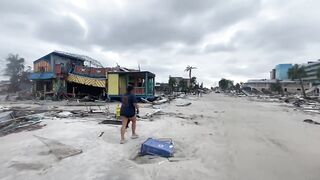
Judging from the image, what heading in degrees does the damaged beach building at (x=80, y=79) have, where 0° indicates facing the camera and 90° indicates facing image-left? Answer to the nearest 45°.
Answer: approximately 0°

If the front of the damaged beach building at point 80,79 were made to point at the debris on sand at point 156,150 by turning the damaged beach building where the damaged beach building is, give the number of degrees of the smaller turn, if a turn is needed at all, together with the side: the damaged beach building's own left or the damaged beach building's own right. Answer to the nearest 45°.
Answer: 0° — it already faces it
